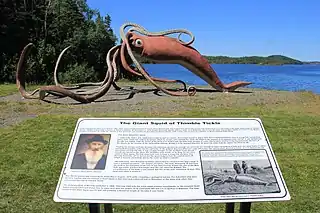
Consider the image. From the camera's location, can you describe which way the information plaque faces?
facing the viewer
